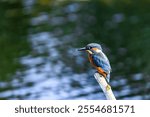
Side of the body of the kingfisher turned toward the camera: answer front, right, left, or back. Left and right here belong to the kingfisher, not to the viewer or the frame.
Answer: left
